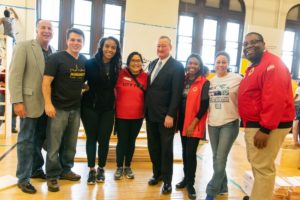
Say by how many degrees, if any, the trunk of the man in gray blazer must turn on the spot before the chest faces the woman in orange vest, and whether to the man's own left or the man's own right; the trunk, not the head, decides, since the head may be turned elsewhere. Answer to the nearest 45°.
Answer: approximately 45° to the man's own left

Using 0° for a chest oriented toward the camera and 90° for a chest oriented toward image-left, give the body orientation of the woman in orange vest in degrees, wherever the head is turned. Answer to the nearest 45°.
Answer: approximately 45°

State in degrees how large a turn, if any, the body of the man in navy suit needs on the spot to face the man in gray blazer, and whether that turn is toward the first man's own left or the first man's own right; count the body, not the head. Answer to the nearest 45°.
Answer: approximately 45° to the first man's own right

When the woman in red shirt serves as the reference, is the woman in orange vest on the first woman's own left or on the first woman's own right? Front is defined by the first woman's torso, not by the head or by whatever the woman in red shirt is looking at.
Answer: on the first woman's own left

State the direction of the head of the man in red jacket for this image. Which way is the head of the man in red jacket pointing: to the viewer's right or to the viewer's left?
to the viewer's left

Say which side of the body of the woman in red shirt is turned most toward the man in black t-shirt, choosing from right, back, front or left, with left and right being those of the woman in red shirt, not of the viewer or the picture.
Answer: right
